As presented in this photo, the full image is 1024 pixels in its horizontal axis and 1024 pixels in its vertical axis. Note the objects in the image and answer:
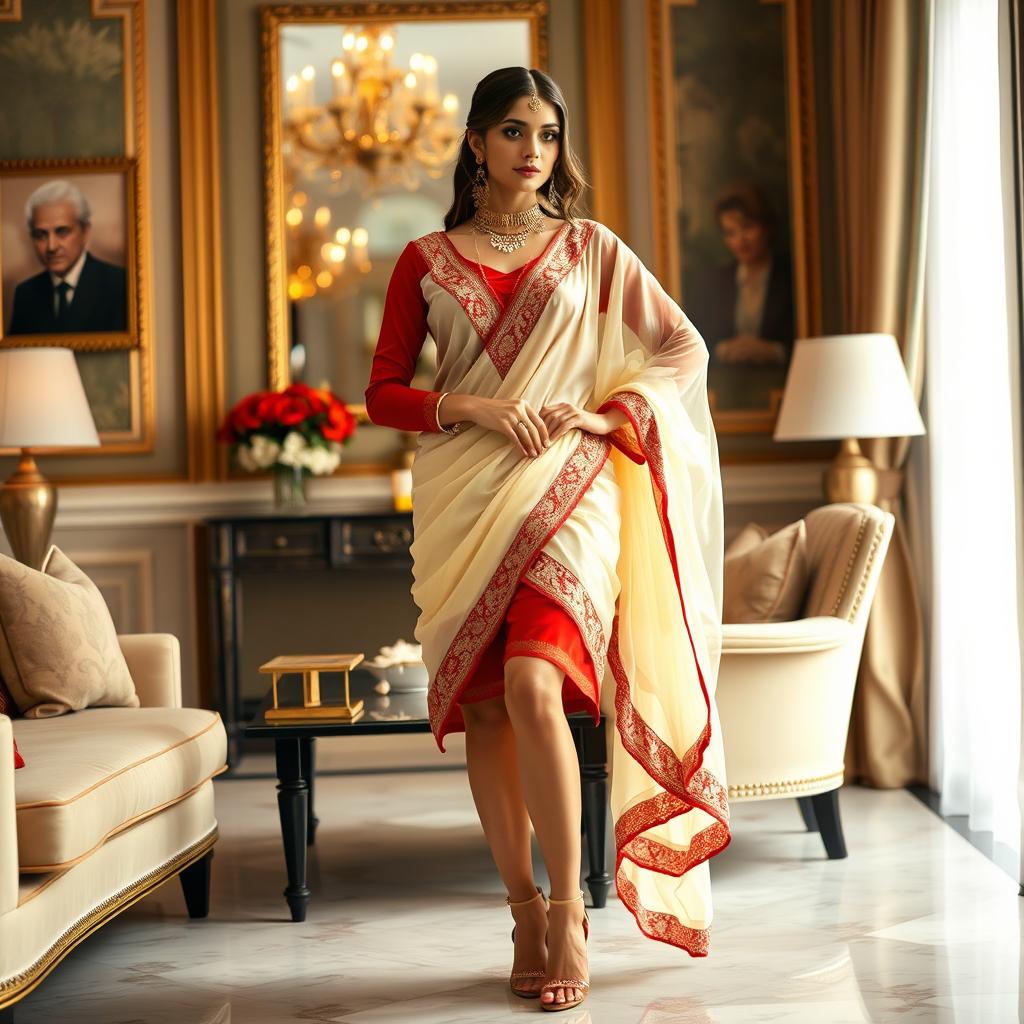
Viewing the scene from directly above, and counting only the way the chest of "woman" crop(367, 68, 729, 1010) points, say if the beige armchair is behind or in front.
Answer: behind

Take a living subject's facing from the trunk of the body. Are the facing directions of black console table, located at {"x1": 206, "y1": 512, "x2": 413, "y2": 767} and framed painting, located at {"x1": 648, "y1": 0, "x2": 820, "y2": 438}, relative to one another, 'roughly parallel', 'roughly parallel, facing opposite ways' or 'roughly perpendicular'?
roughly parallel

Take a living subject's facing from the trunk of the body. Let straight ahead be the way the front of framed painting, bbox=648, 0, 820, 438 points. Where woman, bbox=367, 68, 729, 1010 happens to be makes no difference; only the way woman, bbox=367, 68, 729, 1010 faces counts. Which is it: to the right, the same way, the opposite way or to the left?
the same way

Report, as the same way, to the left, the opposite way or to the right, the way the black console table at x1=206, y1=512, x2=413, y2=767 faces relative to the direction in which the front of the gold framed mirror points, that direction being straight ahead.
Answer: the same way

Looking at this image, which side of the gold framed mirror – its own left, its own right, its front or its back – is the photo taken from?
front

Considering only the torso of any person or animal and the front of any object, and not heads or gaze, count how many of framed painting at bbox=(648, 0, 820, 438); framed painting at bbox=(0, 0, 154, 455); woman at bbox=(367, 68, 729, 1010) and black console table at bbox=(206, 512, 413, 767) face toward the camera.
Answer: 4

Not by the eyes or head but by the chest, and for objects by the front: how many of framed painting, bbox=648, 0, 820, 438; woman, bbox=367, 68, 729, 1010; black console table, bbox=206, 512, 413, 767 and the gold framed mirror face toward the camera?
4

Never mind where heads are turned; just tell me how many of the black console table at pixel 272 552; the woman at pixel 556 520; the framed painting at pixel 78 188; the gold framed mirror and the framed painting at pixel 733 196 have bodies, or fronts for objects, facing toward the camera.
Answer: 5

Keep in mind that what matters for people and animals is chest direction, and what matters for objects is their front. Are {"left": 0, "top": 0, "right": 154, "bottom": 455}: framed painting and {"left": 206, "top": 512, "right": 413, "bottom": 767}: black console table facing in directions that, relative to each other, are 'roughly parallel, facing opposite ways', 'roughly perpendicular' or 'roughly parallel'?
roughly parallel

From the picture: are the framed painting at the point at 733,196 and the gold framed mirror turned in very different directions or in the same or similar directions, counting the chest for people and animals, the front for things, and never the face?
same or similar directions

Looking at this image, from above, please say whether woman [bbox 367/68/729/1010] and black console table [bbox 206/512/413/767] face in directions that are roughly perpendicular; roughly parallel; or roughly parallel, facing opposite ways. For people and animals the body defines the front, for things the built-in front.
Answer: roughly parallel

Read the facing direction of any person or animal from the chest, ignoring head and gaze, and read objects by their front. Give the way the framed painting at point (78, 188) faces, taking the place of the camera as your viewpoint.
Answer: facing the viewer

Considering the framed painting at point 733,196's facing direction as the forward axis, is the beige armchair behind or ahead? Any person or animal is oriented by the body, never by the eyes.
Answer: ahead

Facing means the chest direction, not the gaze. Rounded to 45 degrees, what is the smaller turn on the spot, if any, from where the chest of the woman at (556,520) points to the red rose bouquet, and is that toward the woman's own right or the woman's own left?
approximately 180°
